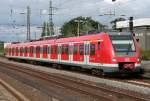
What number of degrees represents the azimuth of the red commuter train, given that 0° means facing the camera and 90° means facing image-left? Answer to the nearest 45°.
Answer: approximately 315°
